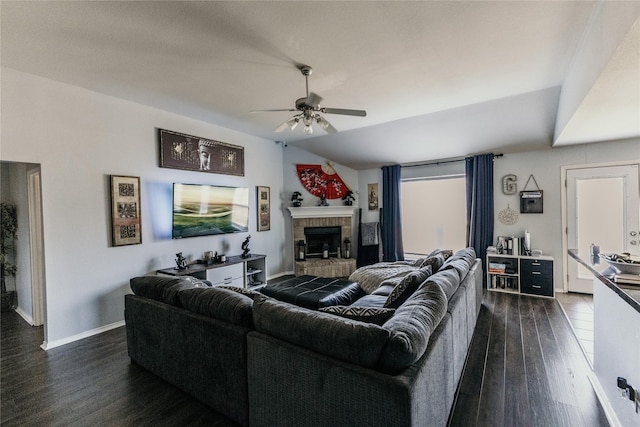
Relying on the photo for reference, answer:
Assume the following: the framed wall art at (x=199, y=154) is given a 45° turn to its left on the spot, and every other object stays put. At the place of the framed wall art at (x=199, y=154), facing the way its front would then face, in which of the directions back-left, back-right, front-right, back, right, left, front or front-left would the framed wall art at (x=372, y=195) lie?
front

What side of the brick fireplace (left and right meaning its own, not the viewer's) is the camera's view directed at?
front

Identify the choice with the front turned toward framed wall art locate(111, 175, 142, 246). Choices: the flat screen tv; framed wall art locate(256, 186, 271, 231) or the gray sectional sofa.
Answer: the gray sectional sofa

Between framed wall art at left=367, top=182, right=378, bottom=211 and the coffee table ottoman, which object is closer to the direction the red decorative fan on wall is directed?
the coffee table ottoman

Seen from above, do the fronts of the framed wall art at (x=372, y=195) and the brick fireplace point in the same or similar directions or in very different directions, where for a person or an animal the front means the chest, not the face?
same or similar directions

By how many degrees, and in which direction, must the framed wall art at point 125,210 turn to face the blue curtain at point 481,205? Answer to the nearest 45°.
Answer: approximately 45° to its left

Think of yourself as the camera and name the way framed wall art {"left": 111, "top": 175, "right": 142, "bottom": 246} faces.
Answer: facing the viewer and to the right of the viewer

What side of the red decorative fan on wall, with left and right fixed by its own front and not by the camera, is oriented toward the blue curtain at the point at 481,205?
left

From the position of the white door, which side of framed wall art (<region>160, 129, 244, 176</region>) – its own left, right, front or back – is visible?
front

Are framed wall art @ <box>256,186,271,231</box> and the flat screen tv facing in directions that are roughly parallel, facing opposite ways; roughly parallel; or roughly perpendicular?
roughly parallel

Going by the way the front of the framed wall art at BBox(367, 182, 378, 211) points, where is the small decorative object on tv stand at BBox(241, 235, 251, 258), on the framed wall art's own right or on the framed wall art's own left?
on the framed wall art's own right

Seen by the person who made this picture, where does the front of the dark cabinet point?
facing the viewer

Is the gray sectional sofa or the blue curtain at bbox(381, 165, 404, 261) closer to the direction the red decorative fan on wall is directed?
the gray sectional sofa

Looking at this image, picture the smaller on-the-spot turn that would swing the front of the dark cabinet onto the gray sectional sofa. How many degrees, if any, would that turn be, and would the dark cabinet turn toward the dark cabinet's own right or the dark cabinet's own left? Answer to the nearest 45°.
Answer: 0° — it already faces it

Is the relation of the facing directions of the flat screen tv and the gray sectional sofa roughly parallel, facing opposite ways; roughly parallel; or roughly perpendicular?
roughly parallel, facing opposite ways

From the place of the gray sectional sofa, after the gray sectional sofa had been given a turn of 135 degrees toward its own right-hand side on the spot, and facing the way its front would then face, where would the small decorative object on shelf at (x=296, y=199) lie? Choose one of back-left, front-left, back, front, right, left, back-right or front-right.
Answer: left

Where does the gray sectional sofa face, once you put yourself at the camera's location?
facing away from the viewer and to the left of the viewer
